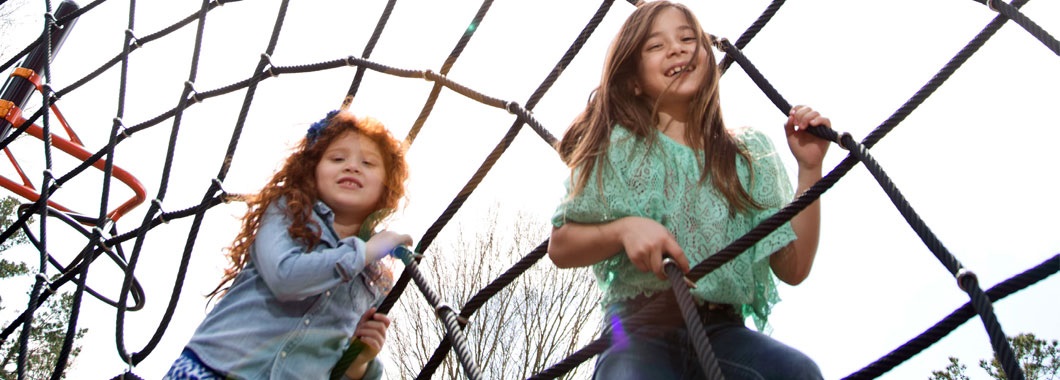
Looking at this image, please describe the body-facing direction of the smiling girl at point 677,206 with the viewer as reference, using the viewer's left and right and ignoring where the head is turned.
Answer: facing the viewer
